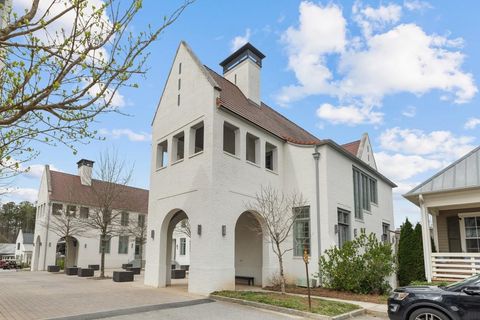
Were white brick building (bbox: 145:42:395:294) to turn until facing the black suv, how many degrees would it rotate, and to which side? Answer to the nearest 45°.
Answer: approximately 90° to its left

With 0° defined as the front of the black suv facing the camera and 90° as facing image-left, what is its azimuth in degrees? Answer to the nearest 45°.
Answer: approximately 90°

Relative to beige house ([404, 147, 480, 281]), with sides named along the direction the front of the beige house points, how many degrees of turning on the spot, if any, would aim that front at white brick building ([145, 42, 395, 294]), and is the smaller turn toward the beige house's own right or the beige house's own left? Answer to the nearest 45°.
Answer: approximately 90° to the beige house's own right

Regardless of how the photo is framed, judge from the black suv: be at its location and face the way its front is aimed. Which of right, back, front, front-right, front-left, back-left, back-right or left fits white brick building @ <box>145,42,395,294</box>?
front-right

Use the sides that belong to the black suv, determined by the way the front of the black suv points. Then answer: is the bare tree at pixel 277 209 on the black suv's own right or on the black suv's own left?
on the black suv's own right

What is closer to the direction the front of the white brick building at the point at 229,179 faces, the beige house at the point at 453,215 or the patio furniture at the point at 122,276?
the patio furniture

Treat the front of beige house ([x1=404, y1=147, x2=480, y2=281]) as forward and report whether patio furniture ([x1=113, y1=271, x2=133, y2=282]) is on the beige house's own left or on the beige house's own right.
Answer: on the beige house's own right

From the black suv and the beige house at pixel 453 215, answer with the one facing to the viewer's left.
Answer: the black suv

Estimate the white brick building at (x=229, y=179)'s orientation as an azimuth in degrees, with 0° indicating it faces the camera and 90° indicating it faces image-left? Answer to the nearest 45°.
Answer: approximately 45°
